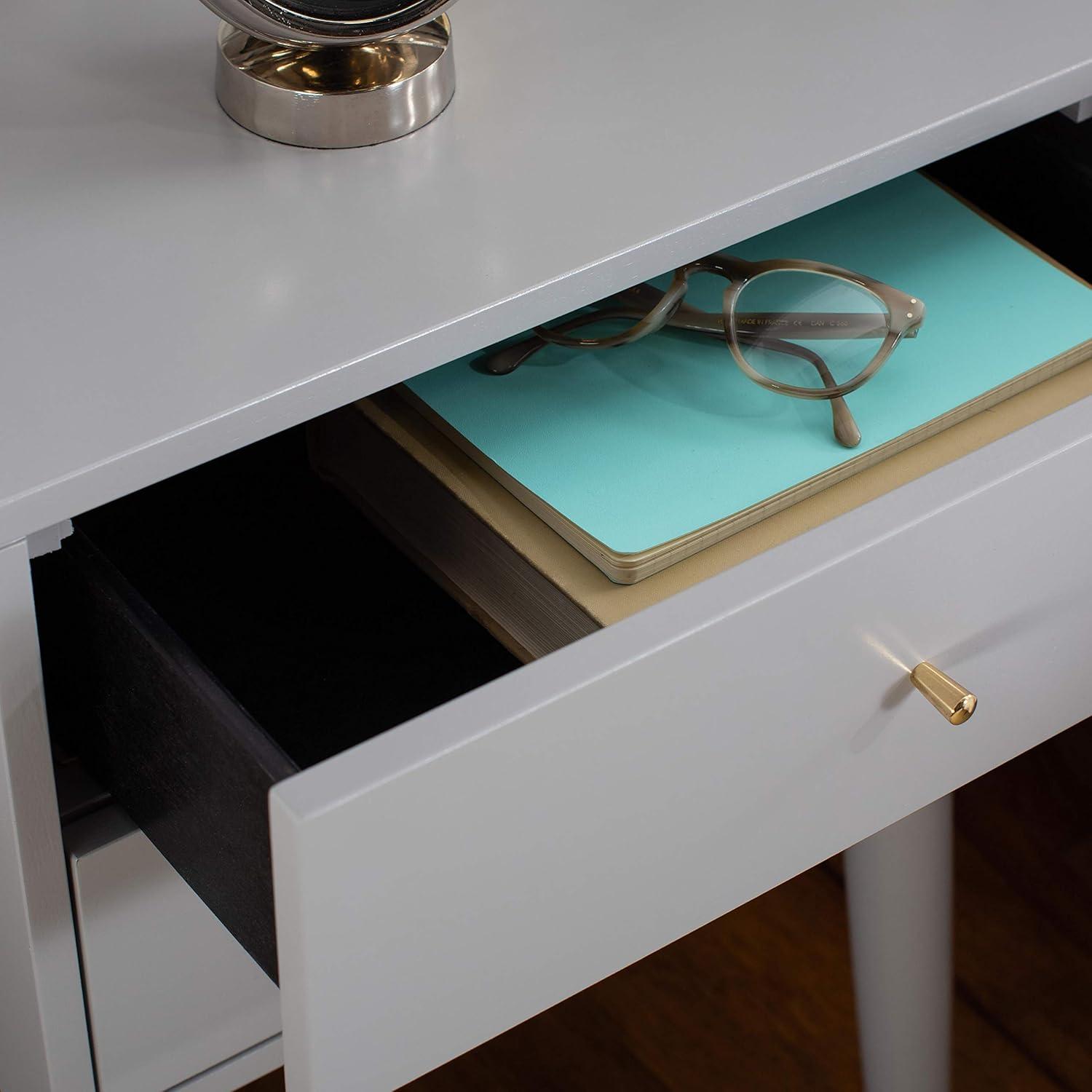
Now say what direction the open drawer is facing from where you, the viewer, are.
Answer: facing the viewer and to the right of the viewer
